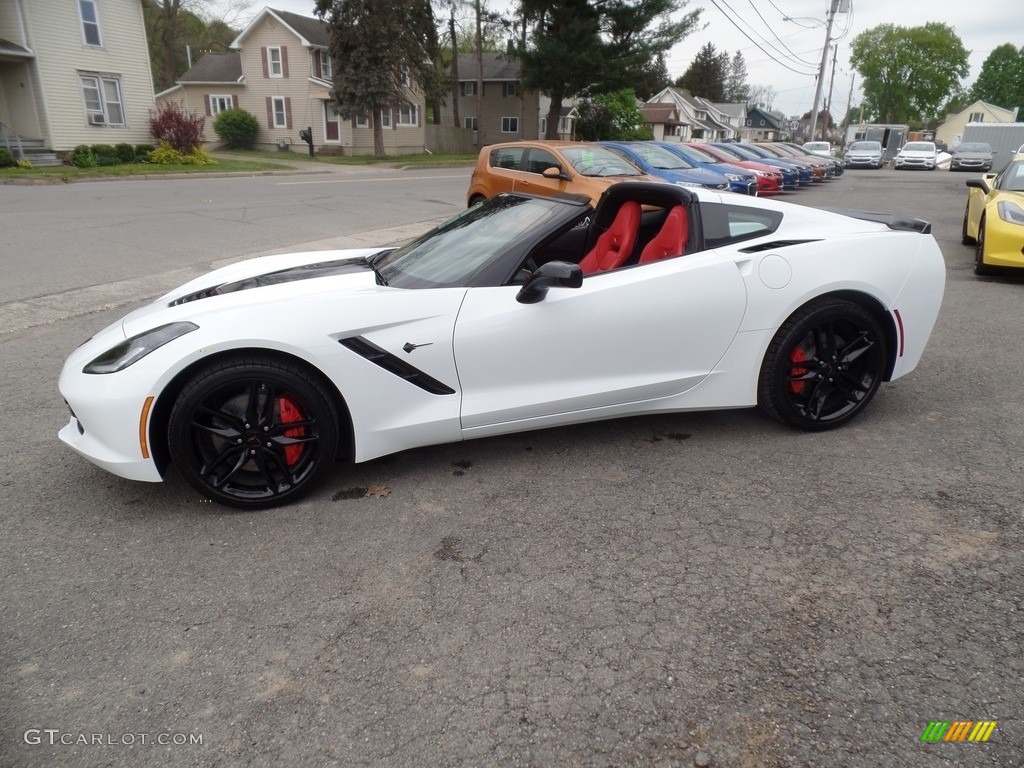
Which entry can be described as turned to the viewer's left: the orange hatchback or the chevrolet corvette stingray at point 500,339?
the chevrolet corvette stingray

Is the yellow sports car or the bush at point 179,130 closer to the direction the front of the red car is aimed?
the yellow sports car

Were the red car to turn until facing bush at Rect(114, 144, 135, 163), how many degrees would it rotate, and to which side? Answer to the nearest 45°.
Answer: approximately 135° to its right

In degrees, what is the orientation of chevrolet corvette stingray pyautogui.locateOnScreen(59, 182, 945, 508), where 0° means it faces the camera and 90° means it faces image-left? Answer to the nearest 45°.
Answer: approximately 90°

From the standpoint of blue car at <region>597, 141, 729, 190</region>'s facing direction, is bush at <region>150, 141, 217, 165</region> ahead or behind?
behind

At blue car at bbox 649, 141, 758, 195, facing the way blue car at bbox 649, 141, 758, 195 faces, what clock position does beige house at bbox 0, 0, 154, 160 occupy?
The beige house is roughly at 5 o'clock from the blue car.

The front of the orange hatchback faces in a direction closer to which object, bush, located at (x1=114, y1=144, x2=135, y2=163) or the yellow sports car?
the yellow sports car

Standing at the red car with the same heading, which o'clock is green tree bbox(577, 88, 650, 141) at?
The green tree is roughly at 7 o'clock from the red car.

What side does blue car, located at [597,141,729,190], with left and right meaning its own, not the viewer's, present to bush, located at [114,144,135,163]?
back

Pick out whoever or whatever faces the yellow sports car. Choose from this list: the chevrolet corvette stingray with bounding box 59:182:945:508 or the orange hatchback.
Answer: the orange hatchback

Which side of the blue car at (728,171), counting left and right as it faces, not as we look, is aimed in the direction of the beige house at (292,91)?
back

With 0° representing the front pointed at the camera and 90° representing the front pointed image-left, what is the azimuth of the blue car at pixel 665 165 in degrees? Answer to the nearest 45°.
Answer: approximately 315°

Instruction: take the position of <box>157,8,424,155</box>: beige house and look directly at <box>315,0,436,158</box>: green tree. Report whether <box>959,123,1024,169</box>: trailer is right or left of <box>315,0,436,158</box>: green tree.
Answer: left

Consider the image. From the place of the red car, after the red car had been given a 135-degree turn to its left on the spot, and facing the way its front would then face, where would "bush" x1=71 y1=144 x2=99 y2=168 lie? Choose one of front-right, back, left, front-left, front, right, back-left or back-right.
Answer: left

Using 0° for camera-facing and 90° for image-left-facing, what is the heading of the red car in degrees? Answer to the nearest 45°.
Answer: approximately 315°
